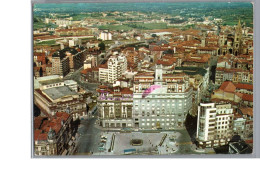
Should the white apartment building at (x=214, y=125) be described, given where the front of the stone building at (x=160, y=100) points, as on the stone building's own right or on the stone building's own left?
on the stone building's own left

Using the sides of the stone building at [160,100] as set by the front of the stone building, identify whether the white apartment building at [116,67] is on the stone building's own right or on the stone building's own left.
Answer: on the stone building's own right

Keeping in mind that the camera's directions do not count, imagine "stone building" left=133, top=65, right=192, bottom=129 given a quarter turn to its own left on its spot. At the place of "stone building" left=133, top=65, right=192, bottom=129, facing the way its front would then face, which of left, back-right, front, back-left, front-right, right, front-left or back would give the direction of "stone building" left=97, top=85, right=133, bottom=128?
back

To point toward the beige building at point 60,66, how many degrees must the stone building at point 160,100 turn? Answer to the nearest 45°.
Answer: approximately 90° to its right

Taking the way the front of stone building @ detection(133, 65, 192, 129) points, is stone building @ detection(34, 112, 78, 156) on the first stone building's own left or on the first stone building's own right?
on the first stone building's own right

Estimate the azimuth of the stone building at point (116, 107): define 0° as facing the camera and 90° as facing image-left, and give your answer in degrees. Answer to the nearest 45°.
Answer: approximately 0°
